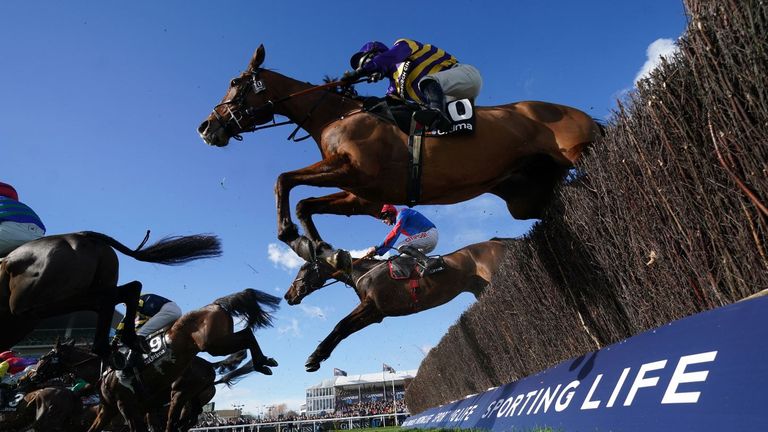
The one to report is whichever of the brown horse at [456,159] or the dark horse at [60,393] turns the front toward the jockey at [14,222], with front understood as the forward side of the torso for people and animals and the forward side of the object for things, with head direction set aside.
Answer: the brown horse

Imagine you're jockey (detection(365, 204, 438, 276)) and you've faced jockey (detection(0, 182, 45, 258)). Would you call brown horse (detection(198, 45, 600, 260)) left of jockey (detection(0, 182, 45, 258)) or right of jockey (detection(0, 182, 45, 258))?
left

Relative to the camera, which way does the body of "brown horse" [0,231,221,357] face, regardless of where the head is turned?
to the viewer's left

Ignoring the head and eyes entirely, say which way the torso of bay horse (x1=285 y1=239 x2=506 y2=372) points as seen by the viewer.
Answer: to the viewer's left

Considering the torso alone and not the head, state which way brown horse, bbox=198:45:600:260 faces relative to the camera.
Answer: to the viewer's left

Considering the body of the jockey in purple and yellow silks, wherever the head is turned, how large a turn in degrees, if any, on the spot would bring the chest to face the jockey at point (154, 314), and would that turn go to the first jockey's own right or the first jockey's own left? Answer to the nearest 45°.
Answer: approximately 45° to the first jockey's own right

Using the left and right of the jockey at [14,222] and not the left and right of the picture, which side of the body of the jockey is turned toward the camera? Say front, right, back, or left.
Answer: left

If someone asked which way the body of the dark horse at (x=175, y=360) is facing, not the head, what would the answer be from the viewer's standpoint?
to the viewer's left

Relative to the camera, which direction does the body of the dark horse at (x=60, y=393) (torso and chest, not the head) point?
to the viewer's left

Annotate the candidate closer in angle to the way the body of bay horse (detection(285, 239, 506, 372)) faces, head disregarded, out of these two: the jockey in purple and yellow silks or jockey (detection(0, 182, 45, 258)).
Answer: the jockey

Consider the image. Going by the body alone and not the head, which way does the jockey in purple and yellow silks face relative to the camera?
to the viewer's left

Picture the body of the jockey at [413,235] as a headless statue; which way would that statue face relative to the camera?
to the viewer's left
